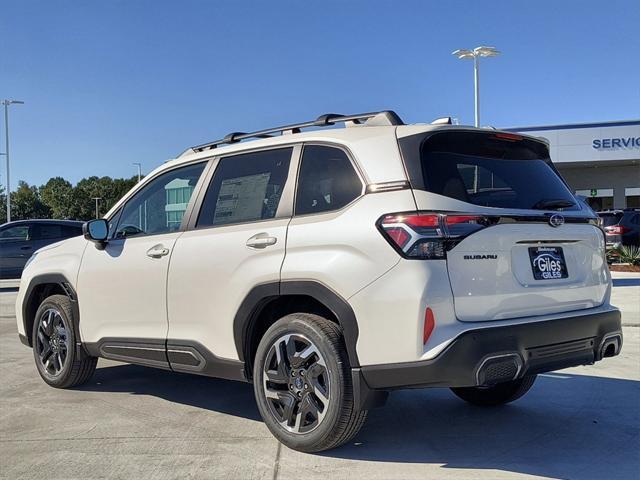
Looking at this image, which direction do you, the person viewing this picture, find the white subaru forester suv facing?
facing away from the viewer and to the left of the viewer

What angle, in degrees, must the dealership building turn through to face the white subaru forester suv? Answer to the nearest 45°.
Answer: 0° — it already faces it

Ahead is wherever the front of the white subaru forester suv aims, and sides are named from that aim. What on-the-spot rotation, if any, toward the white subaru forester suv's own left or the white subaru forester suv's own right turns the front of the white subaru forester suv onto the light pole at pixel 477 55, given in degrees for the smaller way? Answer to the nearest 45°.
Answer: approximately 45° to the white subaru forester suv's own right

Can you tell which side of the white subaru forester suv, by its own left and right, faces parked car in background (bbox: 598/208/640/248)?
right

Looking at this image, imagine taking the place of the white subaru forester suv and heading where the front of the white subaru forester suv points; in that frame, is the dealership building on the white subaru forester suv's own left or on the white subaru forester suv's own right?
on the white subaru forester suv's own right

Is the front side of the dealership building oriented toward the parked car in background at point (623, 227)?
yes

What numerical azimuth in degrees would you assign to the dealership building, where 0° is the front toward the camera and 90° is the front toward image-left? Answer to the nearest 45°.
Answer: approximately 0°

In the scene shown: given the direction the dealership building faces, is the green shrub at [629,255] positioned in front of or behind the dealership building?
in front

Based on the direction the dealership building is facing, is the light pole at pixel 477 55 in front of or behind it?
in front

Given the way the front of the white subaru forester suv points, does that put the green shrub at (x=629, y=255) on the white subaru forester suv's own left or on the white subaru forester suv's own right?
on the white subaru forester suv's own right
